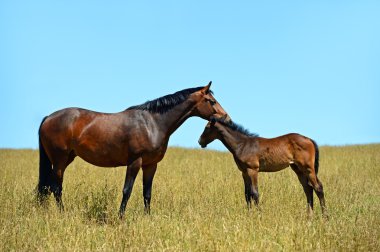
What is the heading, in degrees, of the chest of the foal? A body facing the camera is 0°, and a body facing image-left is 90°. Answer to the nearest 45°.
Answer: approximately 90°

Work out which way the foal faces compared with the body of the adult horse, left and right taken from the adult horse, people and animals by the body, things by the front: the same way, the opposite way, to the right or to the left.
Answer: the opposite way

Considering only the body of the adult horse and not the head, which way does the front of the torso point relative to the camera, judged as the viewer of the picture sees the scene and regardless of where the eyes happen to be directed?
to the viewer's right

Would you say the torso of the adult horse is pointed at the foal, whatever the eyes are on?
yes

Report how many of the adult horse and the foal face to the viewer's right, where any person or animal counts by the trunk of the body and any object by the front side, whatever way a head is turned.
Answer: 1

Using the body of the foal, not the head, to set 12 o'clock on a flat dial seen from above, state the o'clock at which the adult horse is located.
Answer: The adult horse is roughly at 11 o'clock from the foal.
